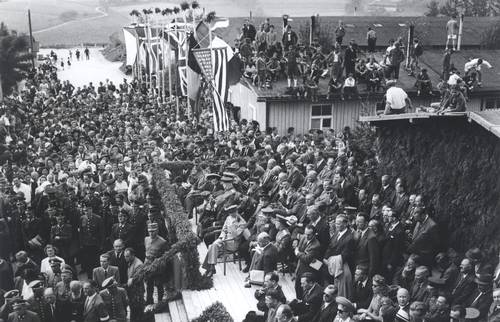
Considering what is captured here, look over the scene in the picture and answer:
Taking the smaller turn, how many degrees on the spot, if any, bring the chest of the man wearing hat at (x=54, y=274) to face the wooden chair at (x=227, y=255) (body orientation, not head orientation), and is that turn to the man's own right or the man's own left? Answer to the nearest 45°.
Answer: approximately 45° to the man's own left

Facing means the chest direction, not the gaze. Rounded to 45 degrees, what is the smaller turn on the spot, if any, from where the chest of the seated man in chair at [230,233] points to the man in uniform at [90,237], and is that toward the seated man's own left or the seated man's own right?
approximately 45° to the seated man's own right

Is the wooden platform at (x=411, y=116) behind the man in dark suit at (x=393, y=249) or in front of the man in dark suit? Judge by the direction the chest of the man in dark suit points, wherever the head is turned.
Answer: behind

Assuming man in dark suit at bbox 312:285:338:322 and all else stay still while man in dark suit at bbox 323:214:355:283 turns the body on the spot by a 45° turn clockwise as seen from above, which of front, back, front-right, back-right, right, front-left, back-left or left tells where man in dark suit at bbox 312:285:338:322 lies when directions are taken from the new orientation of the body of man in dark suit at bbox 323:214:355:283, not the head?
left

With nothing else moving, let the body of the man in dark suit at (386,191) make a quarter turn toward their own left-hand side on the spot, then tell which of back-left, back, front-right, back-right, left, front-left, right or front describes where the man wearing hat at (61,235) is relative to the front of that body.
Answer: back-right

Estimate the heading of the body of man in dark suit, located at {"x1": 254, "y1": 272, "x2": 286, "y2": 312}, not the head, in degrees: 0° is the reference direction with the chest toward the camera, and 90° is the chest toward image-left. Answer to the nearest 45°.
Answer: approximately 45°

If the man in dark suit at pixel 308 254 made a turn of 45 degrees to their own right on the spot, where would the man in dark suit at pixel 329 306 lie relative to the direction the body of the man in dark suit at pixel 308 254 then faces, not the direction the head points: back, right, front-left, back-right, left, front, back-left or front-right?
left

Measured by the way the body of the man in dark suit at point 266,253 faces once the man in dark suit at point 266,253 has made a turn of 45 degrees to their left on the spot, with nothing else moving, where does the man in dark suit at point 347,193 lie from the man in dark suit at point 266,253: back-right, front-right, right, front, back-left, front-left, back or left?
back-left

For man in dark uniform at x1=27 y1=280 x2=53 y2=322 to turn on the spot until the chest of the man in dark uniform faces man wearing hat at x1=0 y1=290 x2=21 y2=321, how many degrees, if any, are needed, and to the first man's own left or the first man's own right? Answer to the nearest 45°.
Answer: approximately 135° to the first man's own right

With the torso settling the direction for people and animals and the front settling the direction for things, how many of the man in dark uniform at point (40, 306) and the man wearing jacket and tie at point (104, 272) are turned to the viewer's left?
0

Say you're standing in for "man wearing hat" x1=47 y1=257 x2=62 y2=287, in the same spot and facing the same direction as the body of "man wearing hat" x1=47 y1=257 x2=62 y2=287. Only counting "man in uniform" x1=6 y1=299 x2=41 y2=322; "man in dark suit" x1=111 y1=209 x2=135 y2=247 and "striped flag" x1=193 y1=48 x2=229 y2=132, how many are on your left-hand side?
2
